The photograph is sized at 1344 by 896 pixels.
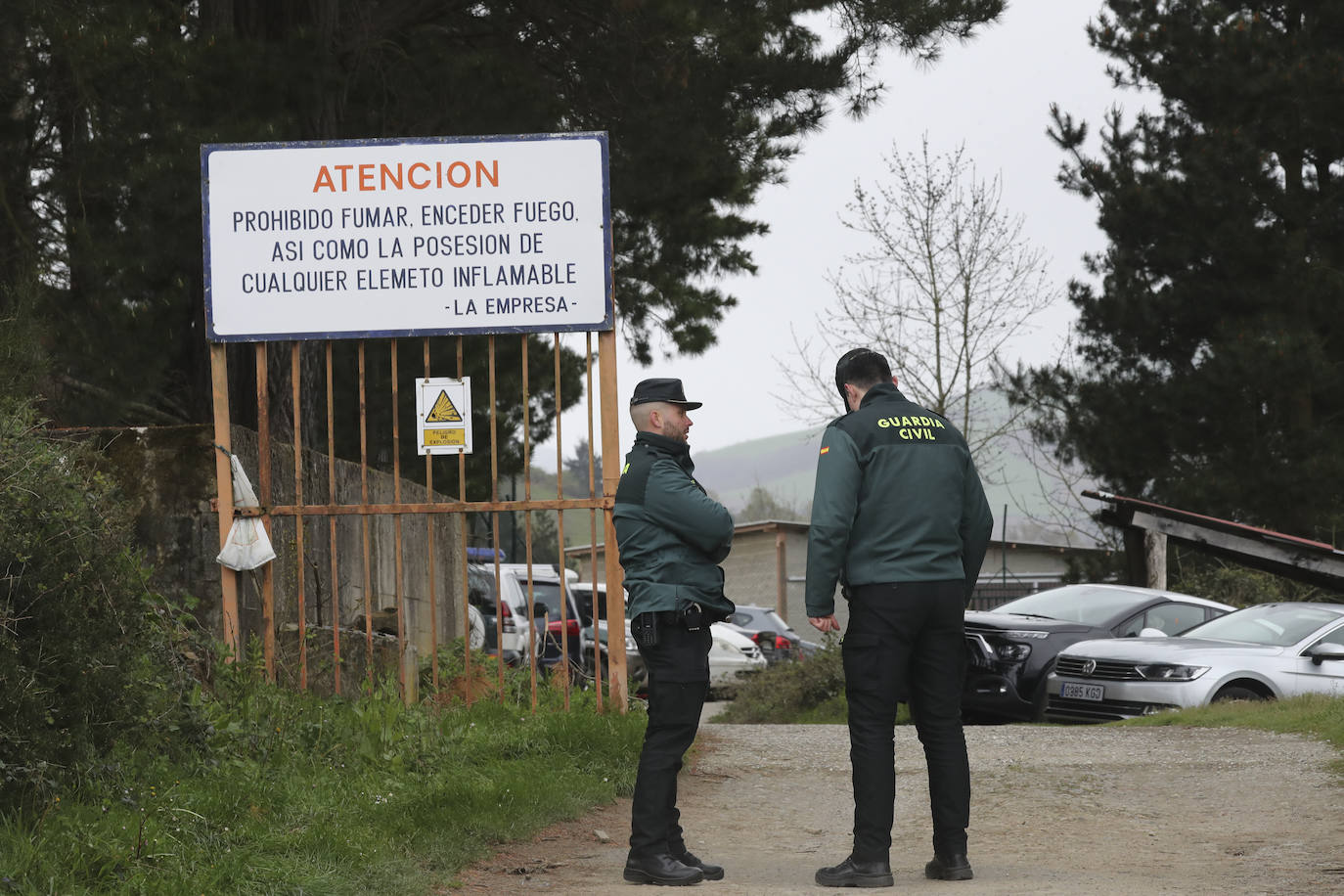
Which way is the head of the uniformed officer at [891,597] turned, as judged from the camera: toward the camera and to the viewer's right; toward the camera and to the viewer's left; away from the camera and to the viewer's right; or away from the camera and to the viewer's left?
away from the camera and to the viewer's left

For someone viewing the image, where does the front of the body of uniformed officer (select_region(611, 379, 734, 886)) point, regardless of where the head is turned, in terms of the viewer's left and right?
facing to the right of the viewer

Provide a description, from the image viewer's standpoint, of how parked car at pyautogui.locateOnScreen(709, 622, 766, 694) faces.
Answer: facing the viewer and to the right of the viewer

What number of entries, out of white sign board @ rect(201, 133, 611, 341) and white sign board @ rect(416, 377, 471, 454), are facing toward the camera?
2

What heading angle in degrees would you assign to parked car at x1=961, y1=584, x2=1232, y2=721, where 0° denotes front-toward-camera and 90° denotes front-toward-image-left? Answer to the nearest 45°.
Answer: approximately 45°

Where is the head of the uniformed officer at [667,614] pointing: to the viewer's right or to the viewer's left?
to the viewer's right

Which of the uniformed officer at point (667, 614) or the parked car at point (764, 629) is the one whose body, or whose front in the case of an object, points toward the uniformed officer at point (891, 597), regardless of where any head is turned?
the uniformed officer at point (667, 614)

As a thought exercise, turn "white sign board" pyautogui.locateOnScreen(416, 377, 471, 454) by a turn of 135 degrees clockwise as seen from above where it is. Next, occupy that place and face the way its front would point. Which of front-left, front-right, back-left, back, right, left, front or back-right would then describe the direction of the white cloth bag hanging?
front-left

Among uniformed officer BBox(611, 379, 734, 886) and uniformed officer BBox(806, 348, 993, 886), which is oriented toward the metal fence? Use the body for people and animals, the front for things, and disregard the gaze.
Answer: uniformed officer BBox(806, 348, 993, 886)

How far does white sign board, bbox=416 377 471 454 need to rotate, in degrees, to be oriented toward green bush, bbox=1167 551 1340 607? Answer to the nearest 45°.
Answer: approximately 135° to its left

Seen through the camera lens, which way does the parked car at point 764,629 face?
facing away from the viewer and to the left of the viewer

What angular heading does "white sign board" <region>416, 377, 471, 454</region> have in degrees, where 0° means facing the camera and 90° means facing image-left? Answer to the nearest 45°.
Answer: approximately 0°

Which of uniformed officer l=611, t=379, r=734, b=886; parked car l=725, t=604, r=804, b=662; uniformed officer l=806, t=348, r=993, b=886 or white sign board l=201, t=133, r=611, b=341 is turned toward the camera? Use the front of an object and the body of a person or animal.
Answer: the white sign board

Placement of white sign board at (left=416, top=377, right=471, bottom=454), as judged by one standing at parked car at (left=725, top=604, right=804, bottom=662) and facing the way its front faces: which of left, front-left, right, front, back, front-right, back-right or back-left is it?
back-left

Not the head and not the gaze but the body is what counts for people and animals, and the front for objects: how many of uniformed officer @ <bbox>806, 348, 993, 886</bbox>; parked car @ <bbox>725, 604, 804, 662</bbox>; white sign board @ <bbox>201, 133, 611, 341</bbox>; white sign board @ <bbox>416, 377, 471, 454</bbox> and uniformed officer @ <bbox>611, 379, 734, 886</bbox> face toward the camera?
2
